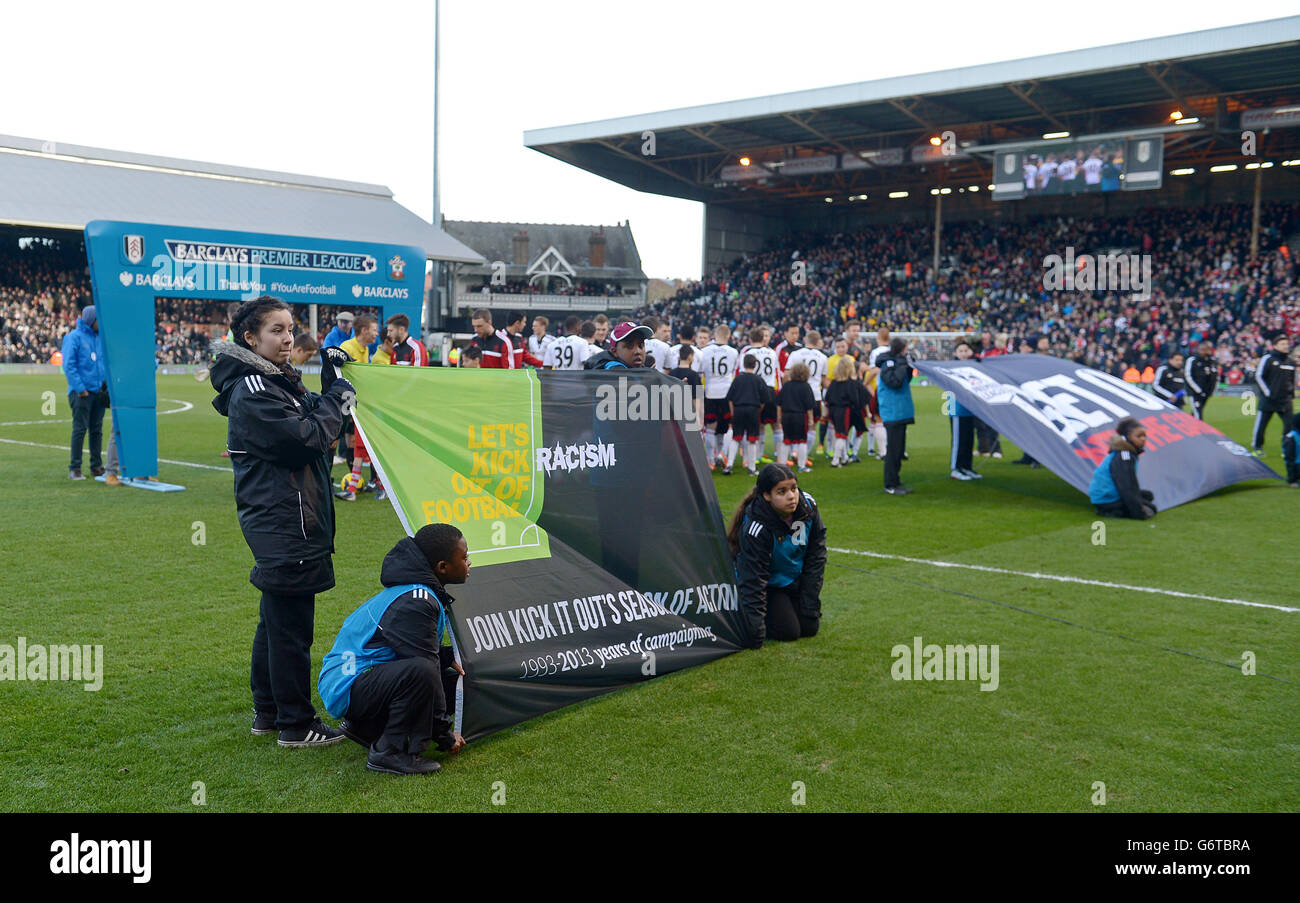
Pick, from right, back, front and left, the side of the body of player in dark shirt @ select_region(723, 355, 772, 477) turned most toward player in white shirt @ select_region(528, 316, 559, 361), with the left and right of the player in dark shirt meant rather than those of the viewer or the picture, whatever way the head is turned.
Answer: left

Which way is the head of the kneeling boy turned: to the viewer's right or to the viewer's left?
to the viewer's right

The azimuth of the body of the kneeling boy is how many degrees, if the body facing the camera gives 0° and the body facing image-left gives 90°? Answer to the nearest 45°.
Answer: approximately 270°

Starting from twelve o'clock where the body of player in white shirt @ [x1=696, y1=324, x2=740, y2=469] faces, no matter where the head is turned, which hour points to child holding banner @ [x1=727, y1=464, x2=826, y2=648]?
The child holding banner is roughly at 6 o'clock from the player in white shirt.

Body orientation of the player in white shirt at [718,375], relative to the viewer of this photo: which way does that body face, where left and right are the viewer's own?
facing away from the viewer

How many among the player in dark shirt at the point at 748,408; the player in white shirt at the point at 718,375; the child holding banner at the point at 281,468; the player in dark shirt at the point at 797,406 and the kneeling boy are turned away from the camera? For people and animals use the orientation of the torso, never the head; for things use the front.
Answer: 3

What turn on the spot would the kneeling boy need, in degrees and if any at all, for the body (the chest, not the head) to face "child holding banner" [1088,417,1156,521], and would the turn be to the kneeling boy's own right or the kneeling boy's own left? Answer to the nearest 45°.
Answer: approximately 45° to the kneeling boy's own left

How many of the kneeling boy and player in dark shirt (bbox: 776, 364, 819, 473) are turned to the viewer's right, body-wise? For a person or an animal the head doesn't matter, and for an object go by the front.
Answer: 1

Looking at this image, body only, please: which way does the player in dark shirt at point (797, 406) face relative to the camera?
away from the camera

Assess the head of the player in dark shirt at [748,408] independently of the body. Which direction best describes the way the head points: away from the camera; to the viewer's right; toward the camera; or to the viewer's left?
away from the camera

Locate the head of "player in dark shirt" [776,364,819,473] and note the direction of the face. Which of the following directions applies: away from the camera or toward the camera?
away from the camera

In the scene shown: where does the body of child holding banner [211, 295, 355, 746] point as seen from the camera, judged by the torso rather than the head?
to the viewer's right
